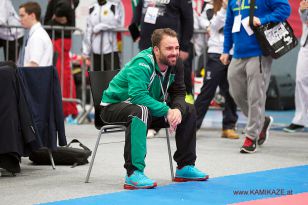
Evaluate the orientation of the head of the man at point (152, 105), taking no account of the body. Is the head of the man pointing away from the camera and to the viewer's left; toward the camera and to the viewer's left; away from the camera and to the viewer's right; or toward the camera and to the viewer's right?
toward the camera and to the viewer's right

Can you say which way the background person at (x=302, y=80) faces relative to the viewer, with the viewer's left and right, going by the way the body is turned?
facing to the left of the viewer

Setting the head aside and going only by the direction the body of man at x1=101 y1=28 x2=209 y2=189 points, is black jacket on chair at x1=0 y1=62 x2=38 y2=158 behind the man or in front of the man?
behind

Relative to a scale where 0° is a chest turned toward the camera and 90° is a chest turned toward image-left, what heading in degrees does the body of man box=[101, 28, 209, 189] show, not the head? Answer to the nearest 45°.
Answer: approximately 315°

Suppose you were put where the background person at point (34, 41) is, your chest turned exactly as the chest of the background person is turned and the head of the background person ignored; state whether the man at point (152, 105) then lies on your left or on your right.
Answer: on your left
